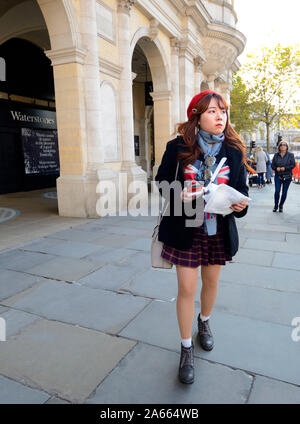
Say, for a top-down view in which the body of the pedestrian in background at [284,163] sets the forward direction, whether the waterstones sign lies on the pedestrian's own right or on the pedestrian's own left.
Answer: on the pedestrian's own right

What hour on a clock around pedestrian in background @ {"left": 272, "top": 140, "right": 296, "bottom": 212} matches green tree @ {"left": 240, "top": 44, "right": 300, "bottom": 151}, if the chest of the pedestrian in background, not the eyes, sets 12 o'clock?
The green tree is roughly at 6 o'clock from the pedestrian in background.

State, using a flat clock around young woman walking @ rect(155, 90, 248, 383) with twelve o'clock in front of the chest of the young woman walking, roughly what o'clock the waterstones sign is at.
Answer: The waterstones sign is roughly at 5 o'clock from the young woman walking.

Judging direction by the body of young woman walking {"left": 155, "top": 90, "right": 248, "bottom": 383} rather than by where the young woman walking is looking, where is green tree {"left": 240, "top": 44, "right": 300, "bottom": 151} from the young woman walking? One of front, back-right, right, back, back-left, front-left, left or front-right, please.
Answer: back

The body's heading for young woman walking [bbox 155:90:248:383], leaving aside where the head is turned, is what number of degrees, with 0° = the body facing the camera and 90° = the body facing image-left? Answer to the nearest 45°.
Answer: approximately 0°
